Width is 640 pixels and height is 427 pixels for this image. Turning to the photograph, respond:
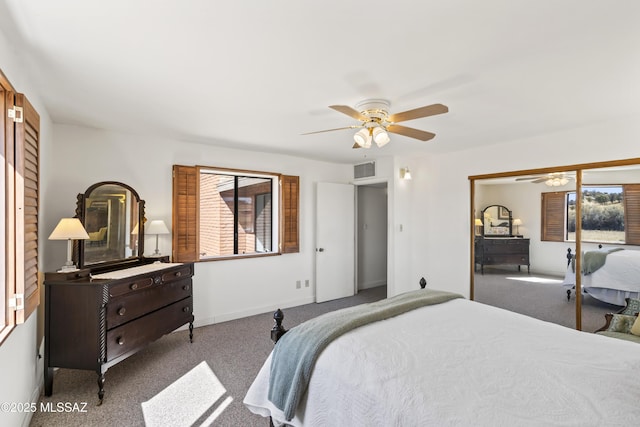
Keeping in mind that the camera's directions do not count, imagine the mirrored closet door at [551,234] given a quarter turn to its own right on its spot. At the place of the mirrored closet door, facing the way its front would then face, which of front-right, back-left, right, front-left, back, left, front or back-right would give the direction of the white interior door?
front-left

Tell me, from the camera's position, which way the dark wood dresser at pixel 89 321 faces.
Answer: facing the viewer and to the right of the viewer

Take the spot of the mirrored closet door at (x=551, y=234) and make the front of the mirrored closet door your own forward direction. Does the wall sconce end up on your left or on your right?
on your right

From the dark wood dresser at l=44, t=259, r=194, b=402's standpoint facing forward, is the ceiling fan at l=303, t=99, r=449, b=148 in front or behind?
in front

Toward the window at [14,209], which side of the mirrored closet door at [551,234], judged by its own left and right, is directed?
front

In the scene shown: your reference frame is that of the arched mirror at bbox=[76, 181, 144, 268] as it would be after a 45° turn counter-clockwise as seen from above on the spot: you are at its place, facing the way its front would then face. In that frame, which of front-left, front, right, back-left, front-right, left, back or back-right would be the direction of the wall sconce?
front

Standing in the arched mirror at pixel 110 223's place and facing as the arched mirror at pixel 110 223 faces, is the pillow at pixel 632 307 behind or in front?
in front

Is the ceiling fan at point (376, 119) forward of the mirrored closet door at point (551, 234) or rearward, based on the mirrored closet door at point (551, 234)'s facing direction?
forward

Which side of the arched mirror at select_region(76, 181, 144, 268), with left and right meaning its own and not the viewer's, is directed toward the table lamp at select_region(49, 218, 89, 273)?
right

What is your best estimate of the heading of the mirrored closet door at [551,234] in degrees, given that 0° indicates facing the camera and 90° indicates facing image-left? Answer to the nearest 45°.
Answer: approximately 45°

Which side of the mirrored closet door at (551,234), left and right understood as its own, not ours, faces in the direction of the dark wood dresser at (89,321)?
front

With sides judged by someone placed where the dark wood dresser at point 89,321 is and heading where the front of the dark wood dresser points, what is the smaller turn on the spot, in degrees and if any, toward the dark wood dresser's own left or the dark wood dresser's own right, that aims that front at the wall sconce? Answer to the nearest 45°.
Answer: approximately 45° to the dark wood dresser's own left
